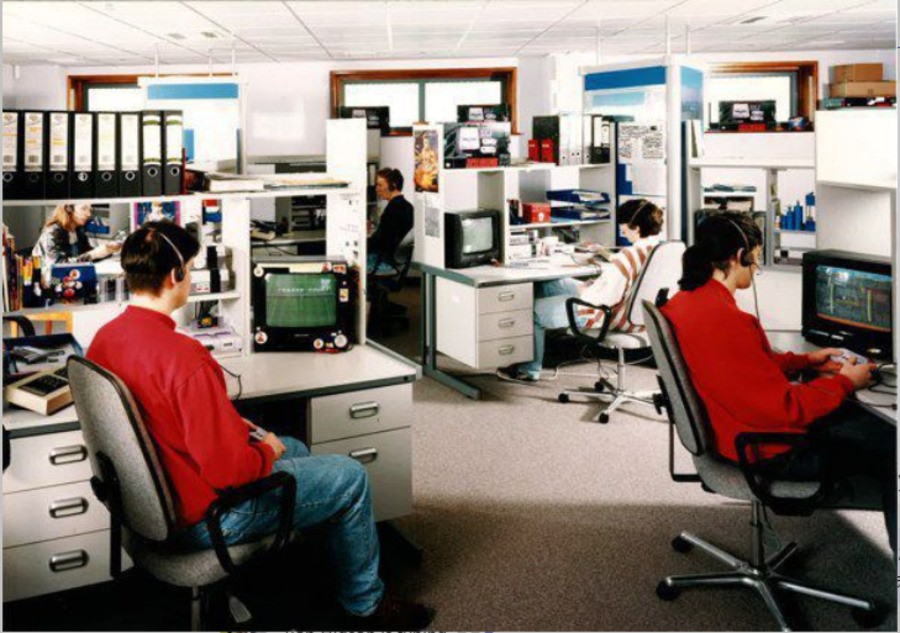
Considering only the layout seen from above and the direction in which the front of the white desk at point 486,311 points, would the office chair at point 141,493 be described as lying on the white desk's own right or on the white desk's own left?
on the white desk's own right

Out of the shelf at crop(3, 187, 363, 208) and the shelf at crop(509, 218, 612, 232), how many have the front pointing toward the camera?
2

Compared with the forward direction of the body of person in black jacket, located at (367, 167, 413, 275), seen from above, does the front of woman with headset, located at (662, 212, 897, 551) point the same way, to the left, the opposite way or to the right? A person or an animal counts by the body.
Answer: the opposite way

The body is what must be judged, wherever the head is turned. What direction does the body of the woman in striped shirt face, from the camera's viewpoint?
to the viewer's left

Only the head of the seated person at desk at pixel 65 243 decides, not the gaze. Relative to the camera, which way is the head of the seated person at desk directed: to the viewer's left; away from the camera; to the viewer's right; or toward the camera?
to the viewer's right

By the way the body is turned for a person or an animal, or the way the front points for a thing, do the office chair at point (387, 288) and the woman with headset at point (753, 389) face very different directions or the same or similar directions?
very different directions

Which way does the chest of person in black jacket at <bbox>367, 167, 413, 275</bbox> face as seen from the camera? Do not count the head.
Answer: to the viewer's left

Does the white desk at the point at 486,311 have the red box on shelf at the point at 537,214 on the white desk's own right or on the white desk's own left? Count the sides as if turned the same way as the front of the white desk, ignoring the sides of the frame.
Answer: on the white desk's own left

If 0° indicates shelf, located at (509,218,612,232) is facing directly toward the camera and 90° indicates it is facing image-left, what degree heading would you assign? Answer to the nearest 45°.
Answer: approximately 0°

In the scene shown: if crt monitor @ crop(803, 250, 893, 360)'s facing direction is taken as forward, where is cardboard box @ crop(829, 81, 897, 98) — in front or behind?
behind

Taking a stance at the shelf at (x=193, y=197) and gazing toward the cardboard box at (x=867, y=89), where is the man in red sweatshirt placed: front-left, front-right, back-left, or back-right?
back-right

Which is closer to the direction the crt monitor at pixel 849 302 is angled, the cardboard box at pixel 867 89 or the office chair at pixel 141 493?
the office chair

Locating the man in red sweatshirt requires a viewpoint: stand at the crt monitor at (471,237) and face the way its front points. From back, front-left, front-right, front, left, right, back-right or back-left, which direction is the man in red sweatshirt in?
front-right
